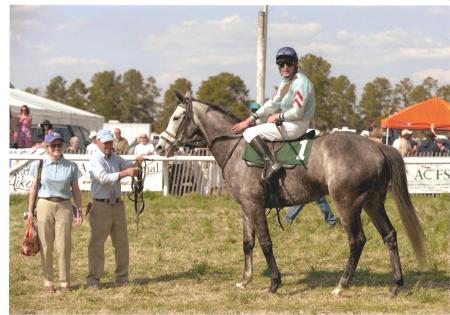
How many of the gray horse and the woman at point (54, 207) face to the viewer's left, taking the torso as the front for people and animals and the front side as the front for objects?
1

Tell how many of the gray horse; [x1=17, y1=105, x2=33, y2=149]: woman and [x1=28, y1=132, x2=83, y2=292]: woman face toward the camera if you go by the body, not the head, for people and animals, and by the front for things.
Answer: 2

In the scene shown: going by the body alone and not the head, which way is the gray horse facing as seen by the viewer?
to the viewer's left

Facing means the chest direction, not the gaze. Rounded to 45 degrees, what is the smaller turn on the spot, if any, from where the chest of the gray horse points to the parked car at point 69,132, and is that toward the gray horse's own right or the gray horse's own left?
approximately 45° to the gray horse's own right

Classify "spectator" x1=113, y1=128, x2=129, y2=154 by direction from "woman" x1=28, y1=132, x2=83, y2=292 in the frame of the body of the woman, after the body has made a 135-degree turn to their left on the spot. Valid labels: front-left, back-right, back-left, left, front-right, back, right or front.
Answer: front-left

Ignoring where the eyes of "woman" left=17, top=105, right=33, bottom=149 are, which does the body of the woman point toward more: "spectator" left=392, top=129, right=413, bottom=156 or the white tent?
the spectator

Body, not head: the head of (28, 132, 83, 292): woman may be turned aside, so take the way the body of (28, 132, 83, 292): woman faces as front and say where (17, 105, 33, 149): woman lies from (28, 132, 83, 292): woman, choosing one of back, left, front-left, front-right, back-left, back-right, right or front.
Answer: back

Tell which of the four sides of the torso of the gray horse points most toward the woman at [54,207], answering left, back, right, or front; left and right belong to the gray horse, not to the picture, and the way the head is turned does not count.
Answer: front

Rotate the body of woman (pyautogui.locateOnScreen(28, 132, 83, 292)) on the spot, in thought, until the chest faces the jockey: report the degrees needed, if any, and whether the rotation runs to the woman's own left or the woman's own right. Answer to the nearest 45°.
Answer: approximately 90° to the woman's own left

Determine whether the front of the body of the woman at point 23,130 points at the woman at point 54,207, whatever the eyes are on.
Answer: yes

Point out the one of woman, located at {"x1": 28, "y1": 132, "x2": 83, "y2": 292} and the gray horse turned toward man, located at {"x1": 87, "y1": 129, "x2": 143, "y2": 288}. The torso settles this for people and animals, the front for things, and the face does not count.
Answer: the gray horse

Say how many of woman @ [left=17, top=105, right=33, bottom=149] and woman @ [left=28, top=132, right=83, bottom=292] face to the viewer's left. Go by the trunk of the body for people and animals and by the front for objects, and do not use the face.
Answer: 0

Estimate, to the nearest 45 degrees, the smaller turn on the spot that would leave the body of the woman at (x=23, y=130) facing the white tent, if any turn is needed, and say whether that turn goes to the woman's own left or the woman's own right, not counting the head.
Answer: approximately 180°
